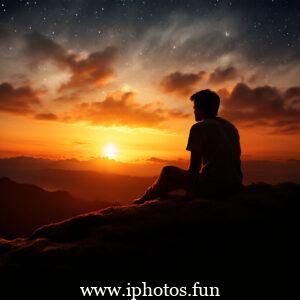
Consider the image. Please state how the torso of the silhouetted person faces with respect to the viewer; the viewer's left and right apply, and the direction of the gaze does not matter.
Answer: facing away from the viewer and to the left of the viewer

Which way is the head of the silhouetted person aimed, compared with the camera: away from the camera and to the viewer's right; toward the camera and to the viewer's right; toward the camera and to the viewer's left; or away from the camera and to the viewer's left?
away from the camera and to the viewer's left
